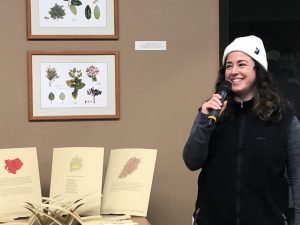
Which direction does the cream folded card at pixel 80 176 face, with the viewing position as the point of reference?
facing the viewer

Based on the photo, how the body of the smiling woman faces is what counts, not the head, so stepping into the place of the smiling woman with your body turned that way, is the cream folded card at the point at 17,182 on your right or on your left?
on your right

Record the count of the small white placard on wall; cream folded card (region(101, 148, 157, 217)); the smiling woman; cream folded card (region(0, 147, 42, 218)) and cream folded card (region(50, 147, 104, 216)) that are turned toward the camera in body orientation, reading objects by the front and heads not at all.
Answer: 5

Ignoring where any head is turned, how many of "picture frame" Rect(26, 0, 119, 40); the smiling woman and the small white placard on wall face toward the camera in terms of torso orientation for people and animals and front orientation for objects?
3

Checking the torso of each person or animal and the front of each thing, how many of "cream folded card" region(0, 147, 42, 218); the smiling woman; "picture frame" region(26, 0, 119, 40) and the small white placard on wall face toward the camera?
4

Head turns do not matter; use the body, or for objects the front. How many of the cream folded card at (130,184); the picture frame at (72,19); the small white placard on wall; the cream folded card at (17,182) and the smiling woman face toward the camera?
5

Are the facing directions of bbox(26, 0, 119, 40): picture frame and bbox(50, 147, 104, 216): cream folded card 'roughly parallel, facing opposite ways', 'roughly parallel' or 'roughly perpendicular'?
roughly parallel

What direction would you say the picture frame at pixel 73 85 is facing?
toward the camera

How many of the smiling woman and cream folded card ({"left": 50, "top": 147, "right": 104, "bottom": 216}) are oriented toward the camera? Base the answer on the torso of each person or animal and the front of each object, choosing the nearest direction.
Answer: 2

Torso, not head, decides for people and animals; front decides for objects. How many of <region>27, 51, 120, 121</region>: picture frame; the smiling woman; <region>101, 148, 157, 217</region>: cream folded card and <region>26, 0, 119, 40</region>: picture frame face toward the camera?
4

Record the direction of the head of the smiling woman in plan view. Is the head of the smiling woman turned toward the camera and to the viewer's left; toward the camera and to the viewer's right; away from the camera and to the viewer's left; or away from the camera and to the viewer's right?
toward the camera and to the viewer's left

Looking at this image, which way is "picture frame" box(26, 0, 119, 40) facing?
toward the camera
